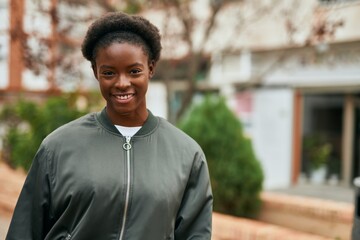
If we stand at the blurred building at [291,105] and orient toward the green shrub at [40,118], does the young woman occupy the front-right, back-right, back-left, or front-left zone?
front-left

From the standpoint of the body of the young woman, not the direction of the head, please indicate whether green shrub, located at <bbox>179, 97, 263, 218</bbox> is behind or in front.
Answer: behind

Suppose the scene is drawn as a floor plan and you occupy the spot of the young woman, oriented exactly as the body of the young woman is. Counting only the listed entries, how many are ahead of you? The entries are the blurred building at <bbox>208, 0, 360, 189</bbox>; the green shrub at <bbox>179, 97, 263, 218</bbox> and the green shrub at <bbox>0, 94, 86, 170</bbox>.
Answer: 0

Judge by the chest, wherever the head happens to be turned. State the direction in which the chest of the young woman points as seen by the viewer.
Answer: toward the camera

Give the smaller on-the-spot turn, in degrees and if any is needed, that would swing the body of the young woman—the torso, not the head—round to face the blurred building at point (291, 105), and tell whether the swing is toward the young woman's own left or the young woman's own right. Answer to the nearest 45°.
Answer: approximately 135° to the young woman's own left

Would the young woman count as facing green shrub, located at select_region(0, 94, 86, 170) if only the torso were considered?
no

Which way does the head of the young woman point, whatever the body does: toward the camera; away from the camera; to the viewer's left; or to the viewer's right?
toward the camera
